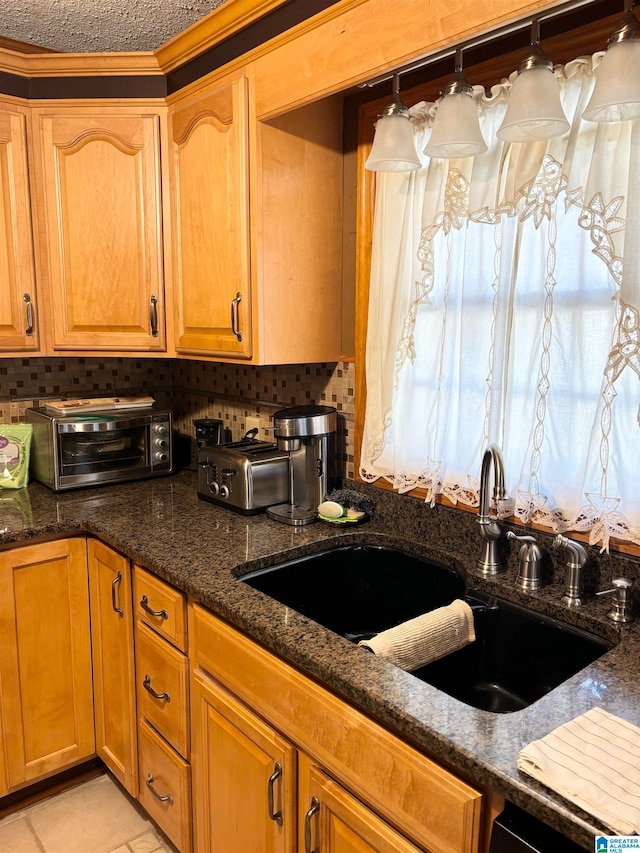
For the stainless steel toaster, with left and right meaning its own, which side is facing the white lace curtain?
left

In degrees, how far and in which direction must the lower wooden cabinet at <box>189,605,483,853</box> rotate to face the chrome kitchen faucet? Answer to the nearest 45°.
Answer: approximately 180°

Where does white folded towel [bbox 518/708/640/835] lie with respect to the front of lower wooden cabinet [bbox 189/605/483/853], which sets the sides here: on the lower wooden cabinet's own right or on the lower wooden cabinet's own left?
on the lower wooden cabinet's own left

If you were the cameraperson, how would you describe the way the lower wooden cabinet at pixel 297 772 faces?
facing the viewer and to the left of the viewer

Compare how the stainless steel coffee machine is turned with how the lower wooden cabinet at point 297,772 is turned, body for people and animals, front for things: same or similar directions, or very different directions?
same or similar directions

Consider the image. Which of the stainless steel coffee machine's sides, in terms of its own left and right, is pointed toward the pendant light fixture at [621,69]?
left

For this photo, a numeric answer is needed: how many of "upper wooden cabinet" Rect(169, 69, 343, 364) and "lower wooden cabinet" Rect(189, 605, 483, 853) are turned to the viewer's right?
0

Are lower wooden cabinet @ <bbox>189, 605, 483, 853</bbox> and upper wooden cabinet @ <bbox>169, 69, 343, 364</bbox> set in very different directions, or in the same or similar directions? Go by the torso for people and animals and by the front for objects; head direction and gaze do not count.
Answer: same or similar directions

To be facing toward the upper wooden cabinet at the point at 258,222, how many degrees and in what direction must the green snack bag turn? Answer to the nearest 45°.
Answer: approximately 45° to its left

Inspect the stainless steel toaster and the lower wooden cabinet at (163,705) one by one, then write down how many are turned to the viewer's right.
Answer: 0

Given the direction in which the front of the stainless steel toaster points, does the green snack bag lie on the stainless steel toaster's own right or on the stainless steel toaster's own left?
on the stainless steel toaster's own right

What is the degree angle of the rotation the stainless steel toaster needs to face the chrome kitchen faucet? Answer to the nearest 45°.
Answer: approximately 90° to its left

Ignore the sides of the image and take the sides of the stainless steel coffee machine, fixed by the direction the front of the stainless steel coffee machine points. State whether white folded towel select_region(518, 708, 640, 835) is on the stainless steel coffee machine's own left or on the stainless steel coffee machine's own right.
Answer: on the stainless steel coffee machine's own left

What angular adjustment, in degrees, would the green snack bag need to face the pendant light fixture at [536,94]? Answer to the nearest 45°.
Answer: approximately 45° to its left

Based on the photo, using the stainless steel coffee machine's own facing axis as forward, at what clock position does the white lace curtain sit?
The white lace curtain is roughly at 9 o'clock from the stainless steel coffee machine.

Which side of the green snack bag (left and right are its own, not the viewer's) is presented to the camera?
front

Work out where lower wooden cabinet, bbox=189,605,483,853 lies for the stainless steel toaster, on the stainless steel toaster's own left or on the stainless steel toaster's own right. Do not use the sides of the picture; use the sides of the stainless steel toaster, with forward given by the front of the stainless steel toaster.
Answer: on the stainless steel toaster's own left
